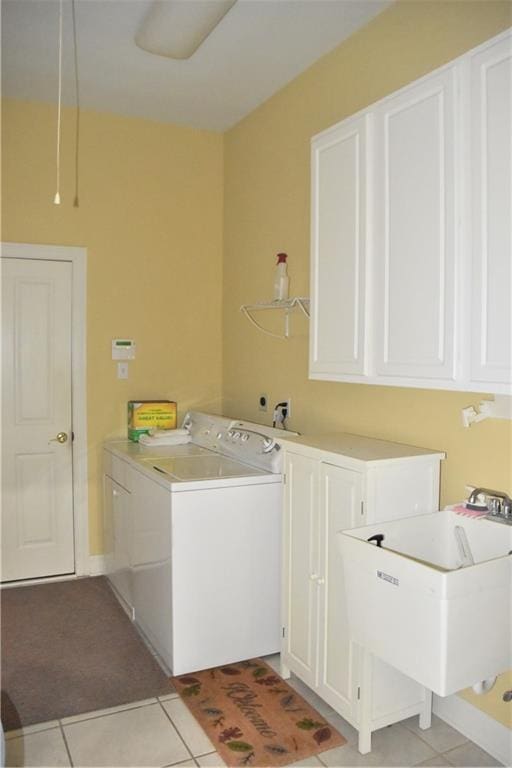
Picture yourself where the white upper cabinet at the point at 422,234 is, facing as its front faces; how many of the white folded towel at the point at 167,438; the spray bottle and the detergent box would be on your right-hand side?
3

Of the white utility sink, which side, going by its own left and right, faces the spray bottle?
right

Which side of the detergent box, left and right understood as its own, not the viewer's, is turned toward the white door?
right

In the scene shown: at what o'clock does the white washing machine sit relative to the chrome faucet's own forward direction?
The white washing machine is roughly at 2 o'clock from the chrome faucet.

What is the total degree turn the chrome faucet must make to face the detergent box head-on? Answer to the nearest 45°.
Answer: approximately 90° to its right
